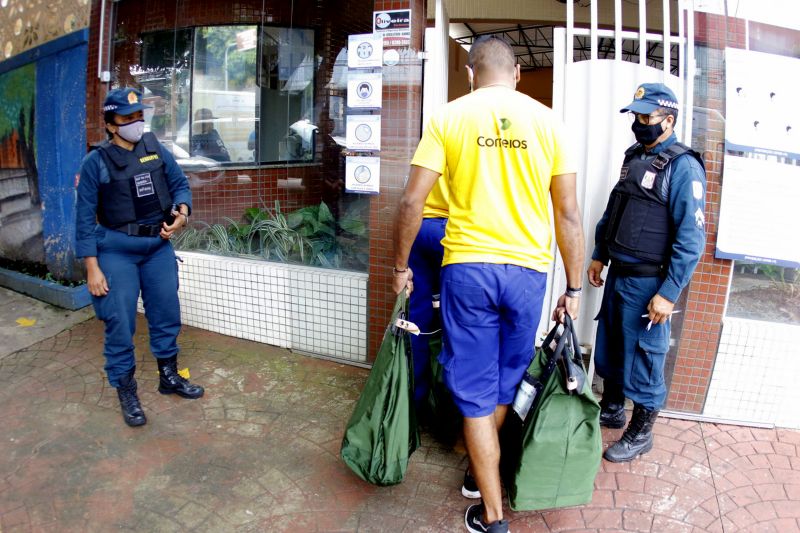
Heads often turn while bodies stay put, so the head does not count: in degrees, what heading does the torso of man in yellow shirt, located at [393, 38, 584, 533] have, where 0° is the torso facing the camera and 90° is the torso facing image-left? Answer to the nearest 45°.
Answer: approximately 180°

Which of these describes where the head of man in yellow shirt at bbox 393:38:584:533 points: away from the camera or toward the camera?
away from the camera

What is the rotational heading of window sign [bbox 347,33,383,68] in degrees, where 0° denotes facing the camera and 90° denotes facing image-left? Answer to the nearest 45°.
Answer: approximately 0°

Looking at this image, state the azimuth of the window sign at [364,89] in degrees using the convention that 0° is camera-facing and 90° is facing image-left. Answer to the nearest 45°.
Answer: approximately 0°
